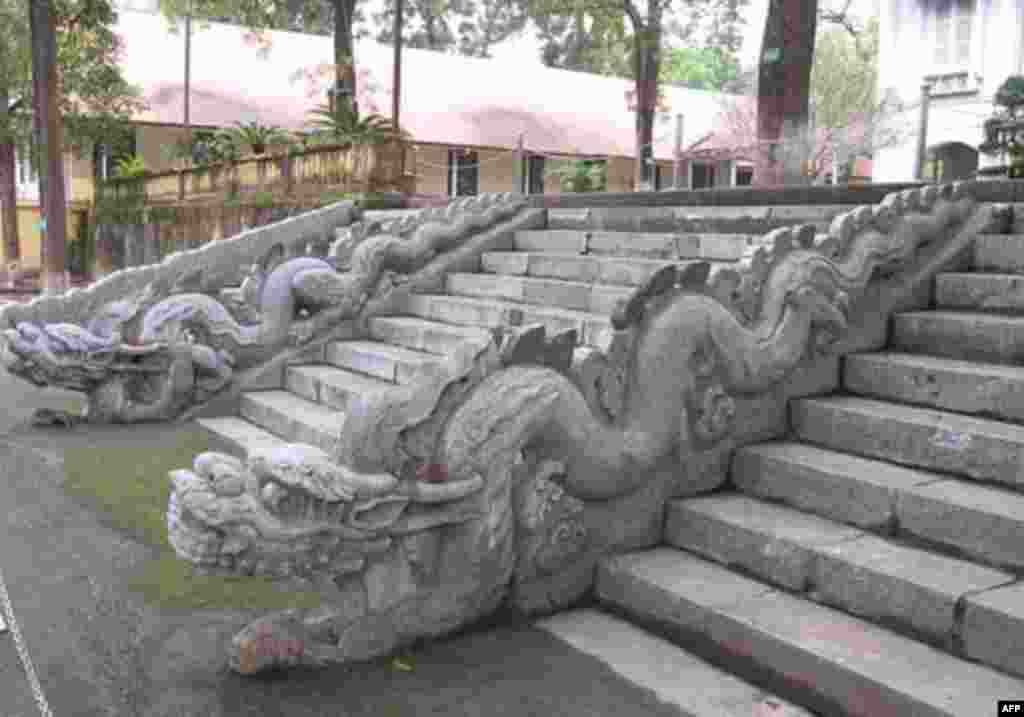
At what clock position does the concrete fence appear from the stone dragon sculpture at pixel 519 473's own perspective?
The concrete fence is roughly at 4 o'clock from the stone dragon sculpture.

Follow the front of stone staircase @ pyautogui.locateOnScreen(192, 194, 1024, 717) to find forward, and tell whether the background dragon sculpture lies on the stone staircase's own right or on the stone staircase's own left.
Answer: on the stone staircase's own right

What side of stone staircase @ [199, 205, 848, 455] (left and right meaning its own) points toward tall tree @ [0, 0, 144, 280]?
right

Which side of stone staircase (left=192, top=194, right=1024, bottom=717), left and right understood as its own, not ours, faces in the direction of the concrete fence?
right

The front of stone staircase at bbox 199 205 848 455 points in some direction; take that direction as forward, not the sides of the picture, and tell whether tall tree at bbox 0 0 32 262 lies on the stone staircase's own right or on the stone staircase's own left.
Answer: on the stone staircase's own right

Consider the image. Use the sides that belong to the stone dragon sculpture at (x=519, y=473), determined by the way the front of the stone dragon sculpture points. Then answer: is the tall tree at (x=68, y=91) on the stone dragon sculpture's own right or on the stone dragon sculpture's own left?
on the stone dragon sculpture's own right

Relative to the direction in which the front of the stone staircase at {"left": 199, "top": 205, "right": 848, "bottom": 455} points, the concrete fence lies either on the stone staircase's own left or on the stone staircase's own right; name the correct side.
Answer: on the stone staircase's own right

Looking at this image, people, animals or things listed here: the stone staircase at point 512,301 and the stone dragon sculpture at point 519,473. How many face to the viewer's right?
0

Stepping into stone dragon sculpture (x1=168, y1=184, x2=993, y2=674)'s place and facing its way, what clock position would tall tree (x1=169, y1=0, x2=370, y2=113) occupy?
The tall tree is roughly at 4 o'clock from the stone dragon sculpture.

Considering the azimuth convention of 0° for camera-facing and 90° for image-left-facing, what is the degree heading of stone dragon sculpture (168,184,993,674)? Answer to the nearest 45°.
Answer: approximately 45°
